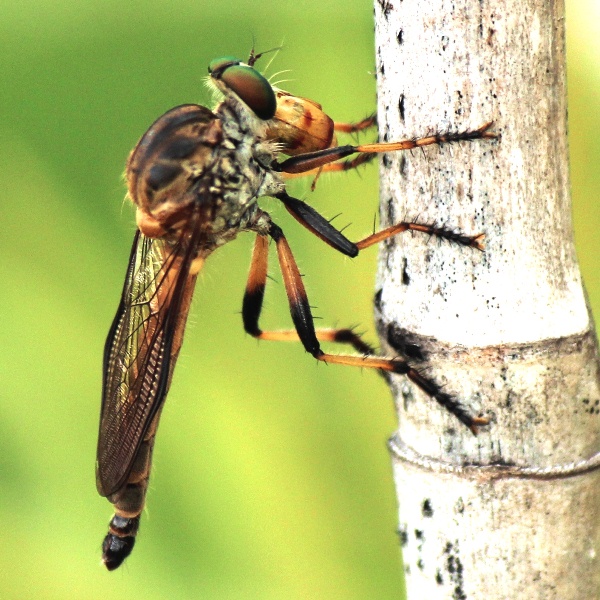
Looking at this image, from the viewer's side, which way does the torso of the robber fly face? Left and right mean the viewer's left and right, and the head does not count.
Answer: facing to the right of the viewer
